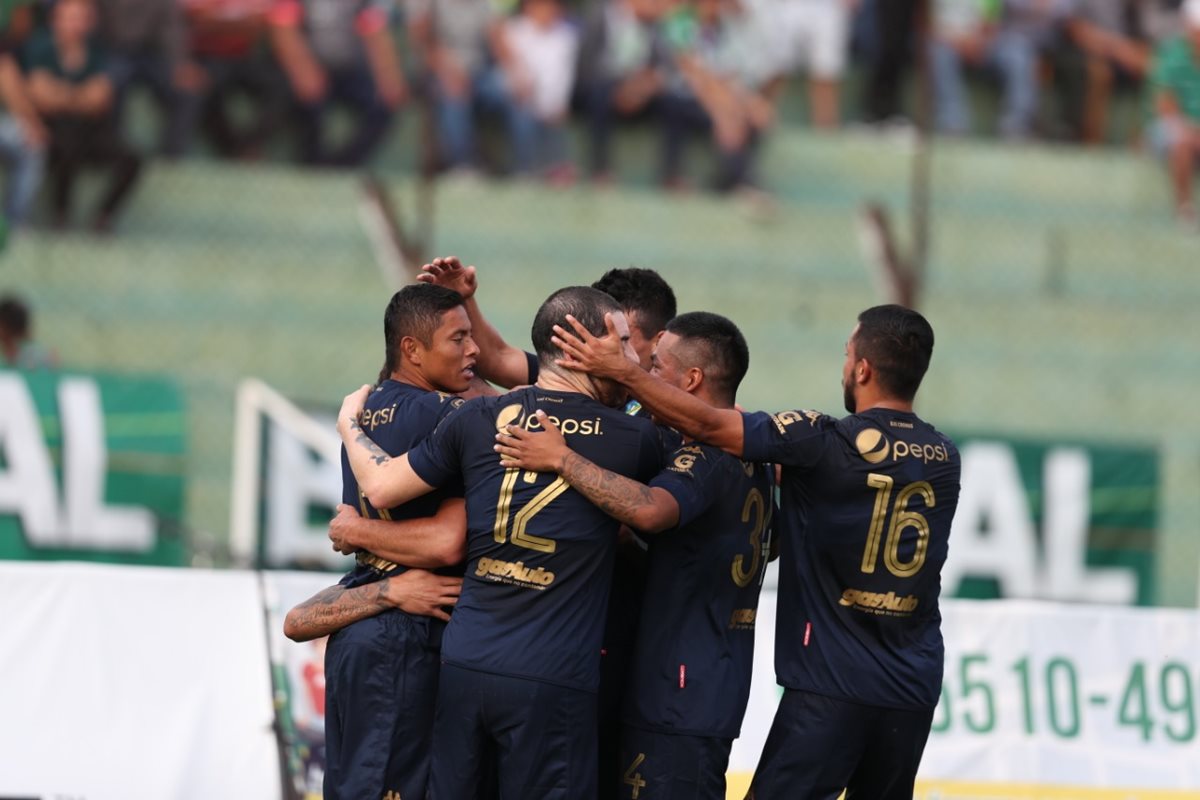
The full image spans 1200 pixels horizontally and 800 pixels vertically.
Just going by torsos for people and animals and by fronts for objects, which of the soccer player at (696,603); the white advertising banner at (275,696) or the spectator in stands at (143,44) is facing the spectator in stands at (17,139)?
the soccer player

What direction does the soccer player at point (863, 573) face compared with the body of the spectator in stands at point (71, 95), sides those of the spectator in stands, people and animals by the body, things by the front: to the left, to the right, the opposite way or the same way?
the opposite way

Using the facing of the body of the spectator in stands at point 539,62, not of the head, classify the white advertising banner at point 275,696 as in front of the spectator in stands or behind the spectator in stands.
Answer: in front

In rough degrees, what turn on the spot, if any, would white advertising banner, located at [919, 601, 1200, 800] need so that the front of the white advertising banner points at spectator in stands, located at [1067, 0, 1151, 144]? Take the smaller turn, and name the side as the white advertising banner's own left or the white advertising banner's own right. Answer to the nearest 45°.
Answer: approximately 180°

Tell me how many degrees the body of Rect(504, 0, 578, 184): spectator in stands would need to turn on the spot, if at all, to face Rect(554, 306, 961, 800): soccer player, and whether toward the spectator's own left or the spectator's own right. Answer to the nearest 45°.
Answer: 0° — they already face them

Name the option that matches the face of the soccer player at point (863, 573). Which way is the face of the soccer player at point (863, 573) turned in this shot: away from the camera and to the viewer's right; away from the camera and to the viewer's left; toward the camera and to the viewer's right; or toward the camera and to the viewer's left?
away from the camera and to the viewer's left

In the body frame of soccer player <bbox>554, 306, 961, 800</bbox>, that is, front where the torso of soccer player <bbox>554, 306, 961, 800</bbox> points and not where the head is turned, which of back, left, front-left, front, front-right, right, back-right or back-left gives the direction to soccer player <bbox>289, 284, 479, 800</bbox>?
front-left
